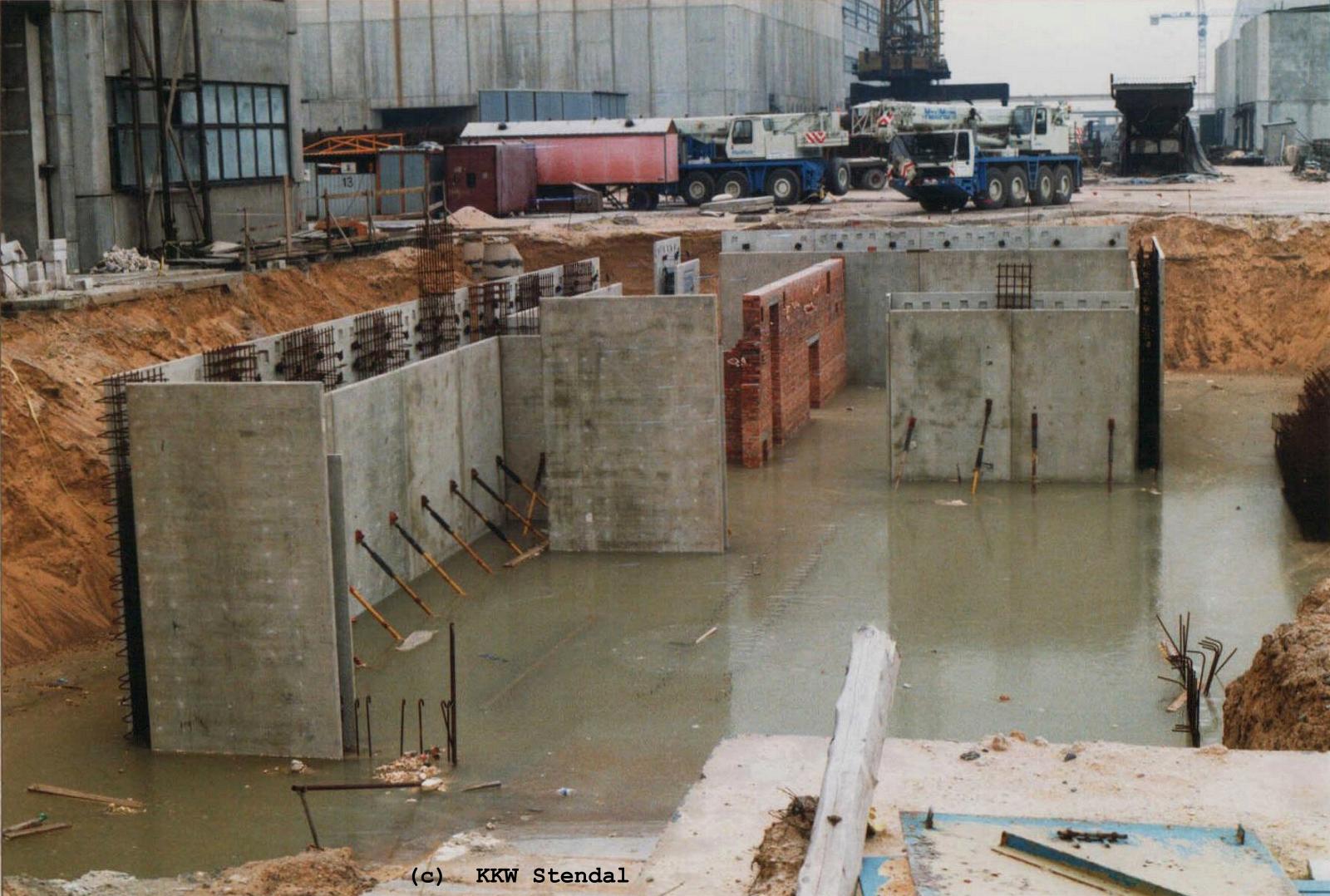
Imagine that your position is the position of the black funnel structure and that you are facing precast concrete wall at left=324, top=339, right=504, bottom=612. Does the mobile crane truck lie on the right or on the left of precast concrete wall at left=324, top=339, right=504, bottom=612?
right

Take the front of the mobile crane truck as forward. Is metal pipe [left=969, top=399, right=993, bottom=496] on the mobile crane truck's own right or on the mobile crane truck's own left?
on the mobile crane truck's own left

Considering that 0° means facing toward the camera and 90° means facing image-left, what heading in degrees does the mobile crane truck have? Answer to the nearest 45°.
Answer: approximately 90°

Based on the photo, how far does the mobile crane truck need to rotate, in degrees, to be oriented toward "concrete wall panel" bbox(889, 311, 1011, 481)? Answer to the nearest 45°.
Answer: approximately 90° to its left

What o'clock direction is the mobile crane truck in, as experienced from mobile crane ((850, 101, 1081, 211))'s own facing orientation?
The mobile crane truck is roughly at 2 o'clock from the mobile crane.

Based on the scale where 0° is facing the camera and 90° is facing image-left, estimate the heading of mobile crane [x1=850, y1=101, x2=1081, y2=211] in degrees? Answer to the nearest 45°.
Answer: approximately 45°

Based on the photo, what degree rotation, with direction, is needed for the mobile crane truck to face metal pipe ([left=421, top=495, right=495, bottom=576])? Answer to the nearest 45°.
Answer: approximately 90° to its left
